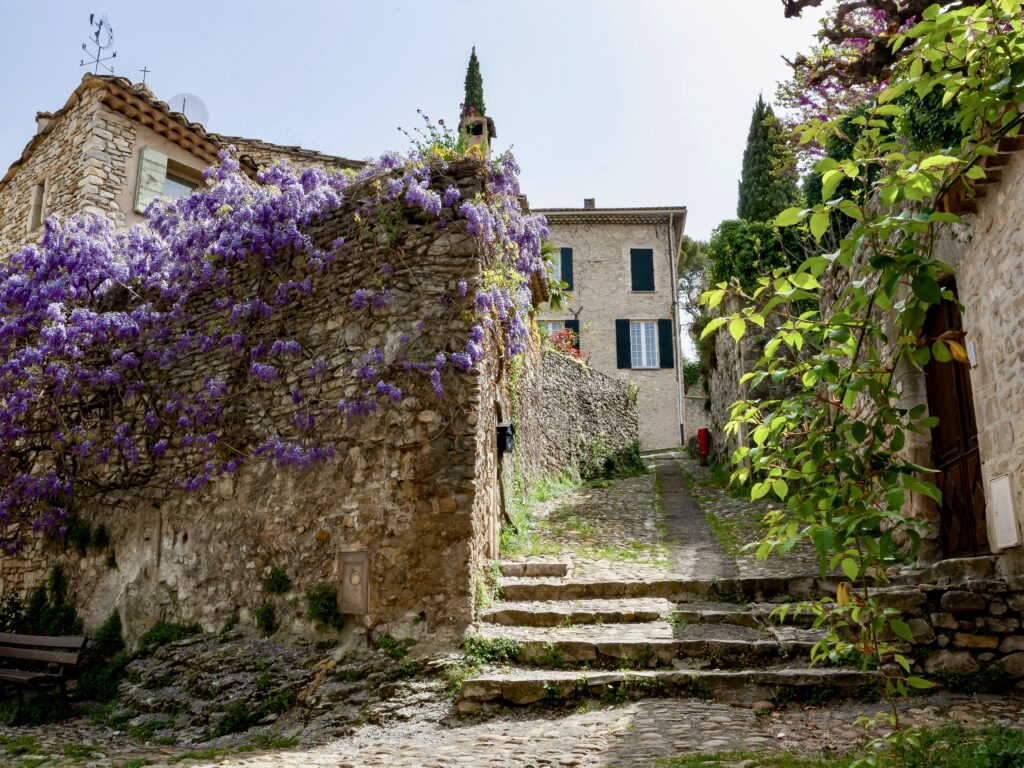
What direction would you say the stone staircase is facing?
toward the camera

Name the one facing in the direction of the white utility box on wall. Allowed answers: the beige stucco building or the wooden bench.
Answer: the beige stucco building

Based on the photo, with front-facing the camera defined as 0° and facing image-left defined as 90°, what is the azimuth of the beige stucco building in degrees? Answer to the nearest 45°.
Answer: approximately 0°

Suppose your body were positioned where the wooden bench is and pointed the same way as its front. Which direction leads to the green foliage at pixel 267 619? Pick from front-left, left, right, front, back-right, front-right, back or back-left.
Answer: left

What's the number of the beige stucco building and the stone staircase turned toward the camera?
2

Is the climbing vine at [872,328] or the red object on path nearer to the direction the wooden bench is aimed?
the climbing vine

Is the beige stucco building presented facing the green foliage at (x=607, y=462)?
yes

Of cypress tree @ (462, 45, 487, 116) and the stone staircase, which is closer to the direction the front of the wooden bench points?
the stone staircase

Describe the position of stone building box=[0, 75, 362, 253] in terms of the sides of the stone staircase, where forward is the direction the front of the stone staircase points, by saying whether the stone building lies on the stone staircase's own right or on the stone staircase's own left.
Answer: on the stone staircase's own right

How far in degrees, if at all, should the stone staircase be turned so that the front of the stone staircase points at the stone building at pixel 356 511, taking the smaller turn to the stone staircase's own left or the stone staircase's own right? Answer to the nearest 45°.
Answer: approximately 90° to the stone staircase's own right

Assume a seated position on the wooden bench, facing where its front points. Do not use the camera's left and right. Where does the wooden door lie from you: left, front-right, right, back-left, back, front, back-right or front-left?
left
